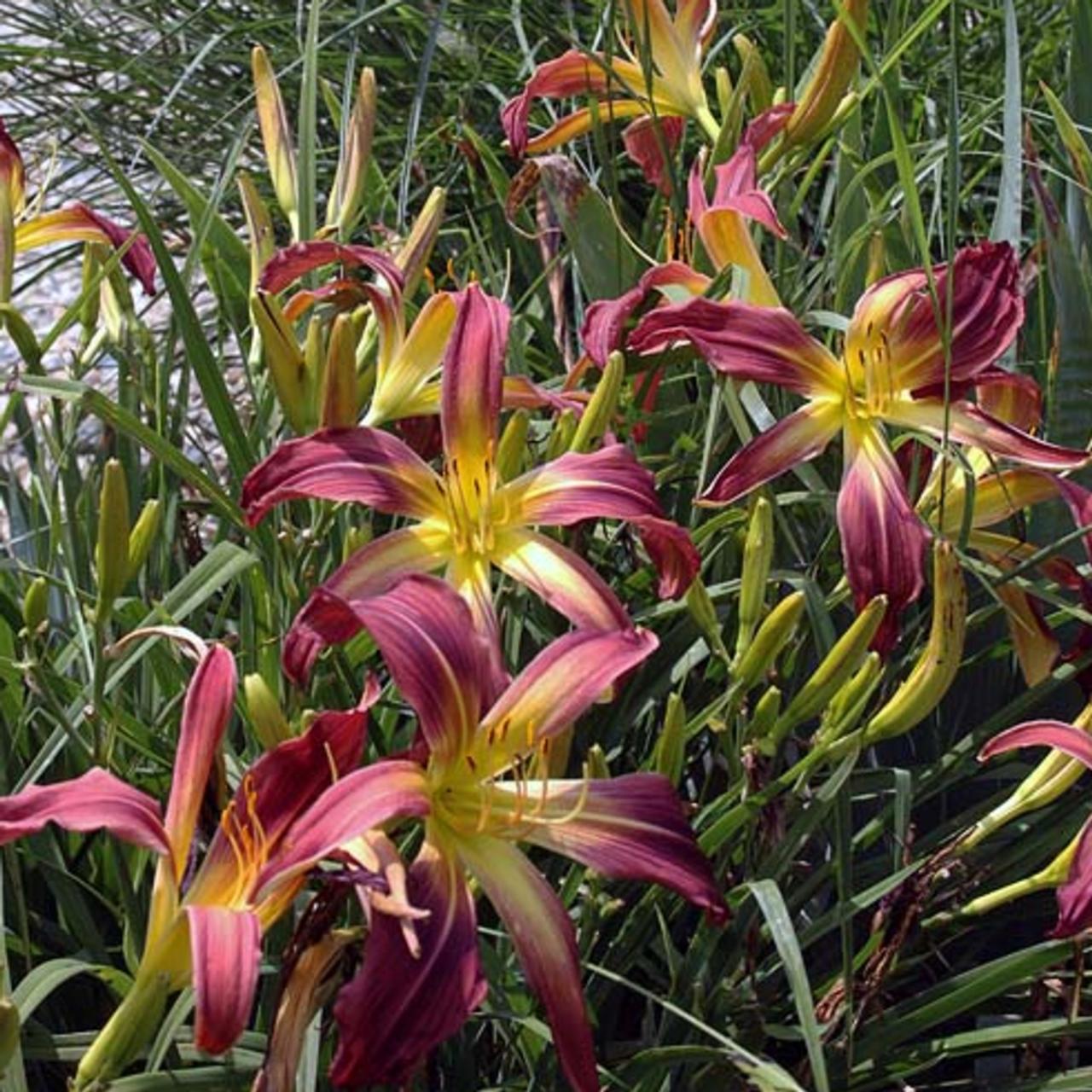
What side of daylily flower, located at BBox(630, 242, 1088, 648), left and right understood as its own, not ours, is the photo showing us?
front

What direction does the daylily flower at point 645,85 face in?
to the viewer's left

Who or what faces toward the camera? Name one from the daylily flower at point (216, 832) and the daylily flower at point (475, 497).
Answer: the daylily flower at point (475, 497)

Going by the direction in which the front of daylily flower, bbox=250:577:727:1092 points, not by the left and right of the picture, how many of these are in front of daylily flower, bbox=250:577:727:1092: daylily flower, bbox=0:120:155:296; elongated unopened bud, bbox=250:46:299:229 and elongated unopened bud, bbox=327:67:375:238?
0

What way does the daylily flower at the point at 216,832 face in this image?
to the viewer's right

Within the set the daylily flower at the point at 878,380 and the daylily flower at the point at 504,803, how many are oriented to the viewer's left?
0

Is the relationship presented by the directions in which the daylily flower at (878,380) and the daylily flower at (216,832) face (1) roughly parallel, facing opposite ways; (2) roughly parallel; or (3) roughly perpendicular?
roughly perpendicular

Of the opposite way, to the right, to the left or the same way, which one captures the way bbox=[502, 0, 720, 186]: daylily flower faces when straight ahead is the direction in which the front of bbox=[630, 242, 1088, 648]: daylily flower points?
to the right
